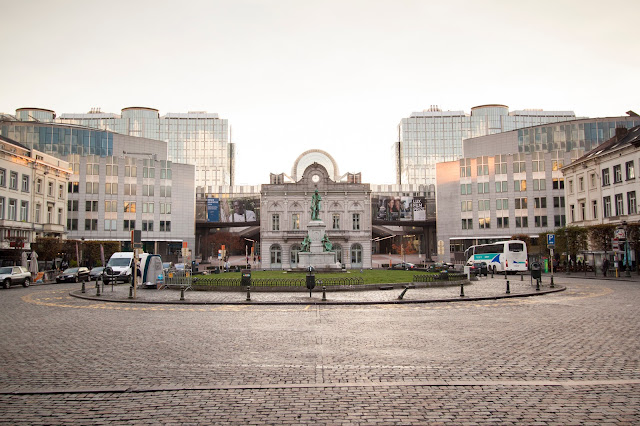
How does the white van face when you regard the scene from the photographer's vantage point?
facing the viewer and to the left of the viewer

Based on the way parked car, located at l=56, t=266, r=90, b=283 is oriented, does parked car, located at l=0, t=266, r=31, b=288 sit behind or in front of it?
in front

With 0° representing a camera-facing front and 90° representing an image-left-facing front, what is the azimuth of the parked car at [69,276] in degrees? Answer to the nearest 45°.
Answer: approximately 45°

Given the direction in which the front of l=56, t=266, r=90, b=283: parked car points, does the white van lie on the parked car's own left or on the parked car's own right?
on the parked car's own left

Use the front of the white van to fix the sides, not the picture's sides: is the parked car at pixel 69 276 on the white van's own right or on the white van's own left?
on the white van's own right

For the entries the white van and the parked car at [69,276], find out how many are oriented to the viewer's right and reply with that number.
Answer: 0

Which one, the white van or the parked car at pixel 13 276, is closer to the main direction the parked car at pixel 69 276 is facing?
the parked car

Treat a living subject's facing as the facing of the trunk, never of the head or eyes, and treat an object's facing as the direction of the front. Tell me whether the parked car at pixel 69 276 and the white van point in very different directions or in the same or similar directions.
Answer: same or similar directions

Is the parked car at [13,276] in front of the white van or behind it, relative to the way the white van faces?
in front
